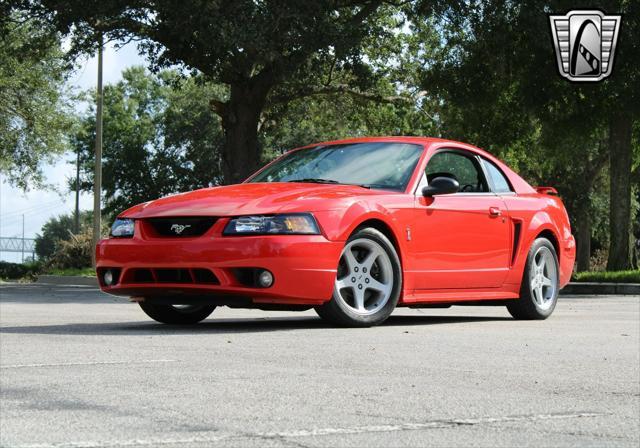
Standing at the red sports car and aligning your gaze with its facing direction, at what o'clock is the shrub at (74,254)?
The shrub is roughly at 4 o'clock from the red sports car.

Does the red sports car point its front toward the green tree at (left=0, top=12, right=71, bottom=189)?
no

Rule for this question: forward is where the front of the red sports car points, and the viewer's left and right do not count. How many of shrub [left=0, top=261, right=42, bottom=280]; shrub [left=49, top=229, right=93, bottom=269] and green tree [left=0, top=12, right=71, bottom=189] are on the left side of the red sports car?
0

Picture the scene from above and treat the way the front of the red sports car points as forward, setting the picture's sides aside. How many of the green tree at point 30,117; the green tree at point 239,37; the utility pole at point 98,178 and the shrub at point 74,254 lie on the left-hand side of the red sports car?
0

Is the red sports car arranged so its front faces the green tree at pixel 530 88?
no

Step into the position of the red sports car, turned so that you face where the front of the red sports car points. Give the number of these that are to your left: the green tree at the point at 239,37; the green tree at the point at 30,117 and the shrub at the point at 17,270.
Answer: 0

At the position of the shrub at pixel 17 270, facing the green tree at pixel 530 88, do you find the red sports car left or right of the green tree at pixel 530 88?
right

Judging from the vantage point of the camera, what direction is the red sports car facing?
facing the viewer and to the left of the viewer

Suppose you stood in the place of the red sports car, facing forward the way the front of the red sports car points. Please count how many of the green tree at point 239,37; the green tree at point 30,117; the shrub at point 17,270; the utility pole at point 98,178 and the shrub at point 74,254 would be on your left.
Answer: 0

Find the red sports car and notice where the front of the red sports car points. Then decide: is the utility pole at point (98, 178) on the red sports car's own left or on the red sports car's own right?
on the red sports car's own right

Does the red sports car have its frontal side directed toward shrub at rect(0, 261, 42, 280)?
no

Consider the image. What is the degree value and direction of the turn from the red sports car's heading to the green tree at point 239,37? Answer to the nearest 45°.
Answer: approximately 135° to its right
